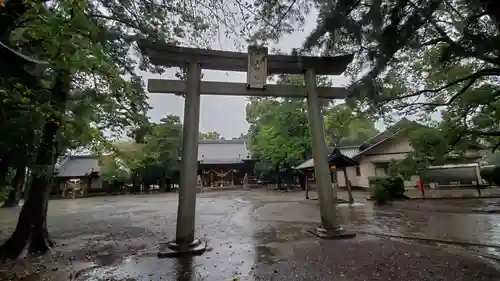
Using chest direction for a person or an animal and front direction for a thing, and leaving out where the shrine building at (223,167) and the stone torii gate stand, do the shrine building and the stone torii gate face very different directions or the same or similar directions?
same or similar directions

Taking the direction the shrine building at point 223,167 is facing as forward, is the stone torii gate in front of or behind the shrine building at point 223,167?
in front

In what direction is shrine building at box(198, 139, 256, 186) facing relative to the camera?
toward the camera

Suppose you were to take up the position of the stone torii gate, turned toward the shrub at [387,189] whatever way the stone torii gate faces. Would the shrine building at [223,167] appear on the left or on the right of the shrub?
left

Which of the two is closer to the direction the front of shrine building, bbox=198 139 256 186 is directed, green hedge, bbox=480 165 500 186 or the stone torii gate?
the stone torii gate

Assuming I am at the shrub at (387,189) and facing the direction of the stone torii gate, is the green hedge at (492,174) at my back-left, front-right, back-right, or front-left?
back-left

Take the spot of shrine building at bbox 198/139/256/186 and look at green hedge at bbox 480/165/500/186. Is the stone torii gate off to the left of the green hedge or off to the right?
right

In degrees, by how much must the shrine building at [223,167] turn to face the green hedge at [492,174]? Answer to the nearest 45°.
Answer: approximately 45° to its left

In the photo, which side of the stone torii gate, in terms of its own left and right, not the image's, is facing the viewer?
front

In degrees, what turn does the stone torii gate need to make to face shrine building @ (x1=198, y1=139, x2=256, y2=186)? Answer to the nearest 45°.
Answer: approximately 180°

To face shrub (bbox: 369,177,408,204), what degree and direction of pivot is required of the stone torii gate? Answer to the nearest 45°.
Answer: approximately 135° to its left

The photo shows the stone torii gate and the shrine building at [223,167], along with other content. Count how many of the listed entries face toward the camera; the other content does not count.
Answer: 2
